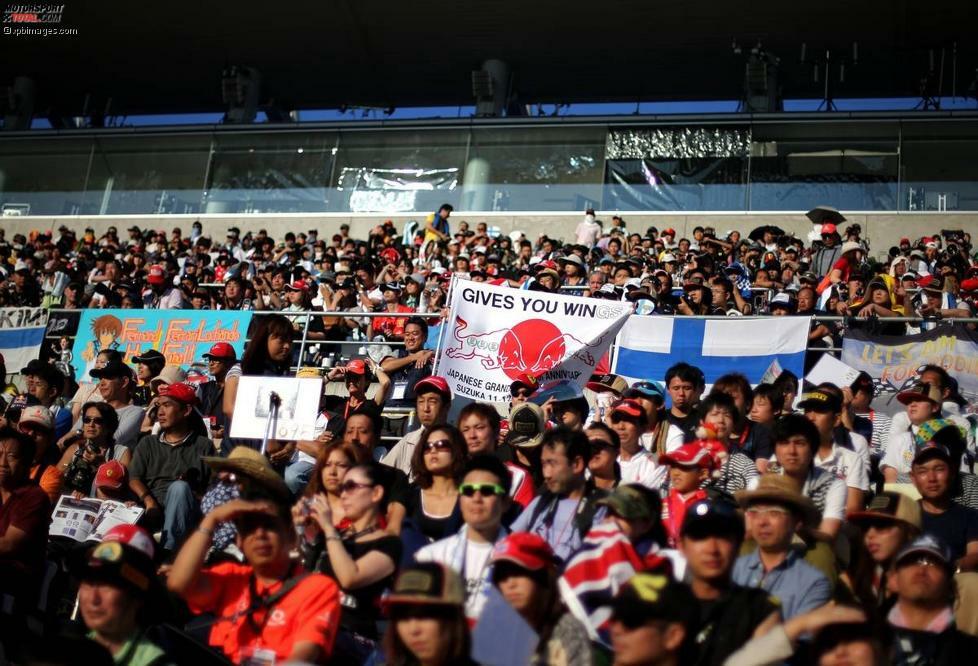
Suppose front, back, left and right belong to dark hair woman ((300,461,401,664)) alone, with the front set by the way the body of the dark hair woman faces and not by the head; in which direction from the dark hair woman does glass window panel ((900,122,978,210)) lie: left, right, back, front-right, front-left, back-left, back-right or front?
back

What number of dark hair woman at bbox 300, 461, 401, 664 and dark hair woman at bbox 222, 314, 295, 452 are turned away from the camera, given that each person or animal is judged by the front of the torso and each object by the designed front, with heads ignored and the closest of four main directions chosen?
0

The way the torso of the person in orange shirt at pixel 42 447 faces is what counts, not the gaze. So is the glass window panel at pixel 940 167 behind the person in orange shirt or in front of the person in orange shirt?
behind

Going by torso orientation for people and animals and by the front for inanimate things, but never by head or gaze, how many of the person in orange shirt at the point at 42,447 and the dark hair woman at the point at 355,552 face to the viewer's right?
0

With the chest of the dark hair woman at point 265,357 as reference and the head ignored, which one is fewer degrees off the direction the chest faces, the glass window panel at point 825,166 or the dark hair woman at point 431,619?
the dark hair woman

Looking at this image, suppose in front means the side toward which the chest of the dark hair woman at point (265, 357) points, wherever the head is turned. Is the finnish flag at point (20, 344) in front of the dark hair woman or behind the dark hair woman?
behind

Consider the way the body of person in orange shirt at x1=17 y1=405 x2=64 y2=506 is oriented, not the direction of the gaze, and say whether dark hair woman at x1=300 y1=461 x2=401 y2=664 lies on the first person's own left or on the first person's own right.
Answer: on the first person's own left

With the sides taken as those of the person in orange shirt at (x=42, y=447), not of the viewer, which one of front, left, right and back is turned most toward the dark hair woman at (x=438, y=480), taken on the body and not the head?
left

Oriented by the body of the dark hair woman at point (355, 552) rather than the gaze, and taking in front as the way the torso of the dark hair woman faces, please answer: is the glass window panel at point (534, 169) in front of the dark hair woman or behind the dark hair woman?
behind
